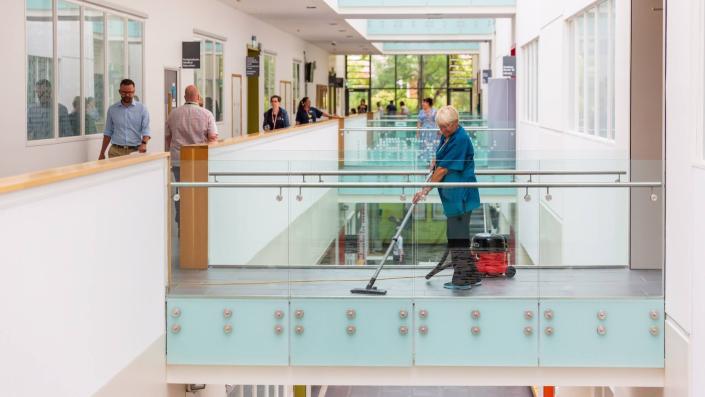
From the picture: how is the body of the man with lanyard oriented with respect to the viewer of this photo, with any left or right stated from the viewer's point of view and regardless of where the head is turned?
facing the viewer

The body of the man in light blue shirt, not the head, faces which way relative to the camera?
toward the camera

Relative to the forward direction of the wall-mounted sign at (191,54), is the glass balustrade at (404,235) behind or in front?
in front

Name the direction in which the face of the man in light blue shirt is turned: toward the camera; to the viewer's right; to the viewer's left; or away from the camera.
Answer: toward the camera

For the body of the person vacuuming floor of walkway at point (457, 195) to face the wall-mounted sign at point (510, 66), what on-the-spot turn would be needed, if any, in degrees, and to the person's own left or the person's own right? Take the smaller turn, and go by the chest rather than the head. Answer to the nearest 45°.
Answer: approximately 90° to the person's own right

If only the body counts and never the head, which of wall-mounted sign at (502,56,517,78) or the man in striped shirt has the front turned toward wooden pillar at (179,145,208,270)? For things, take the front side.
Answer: the wall-mounted sign

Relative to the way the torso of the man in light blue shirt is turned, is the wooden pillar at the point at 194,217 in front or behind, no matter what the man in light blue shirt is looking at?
in front

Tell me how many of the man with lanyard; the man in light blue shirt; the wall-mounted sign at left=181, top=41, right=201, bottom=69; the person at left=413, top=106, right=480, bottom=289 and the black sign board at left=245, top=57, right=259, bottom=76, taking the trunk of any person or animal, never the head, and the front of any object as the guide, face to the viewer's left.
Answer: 1

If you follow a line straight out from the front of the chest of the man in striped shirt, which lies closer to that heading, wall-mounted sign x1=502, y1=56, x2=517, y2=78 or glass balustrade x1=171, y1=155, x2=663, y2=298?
the wall-mounted sign

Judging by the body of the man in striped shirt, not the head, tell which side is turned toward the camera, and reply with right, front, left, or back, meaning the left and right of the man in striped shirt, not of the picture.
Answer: back
